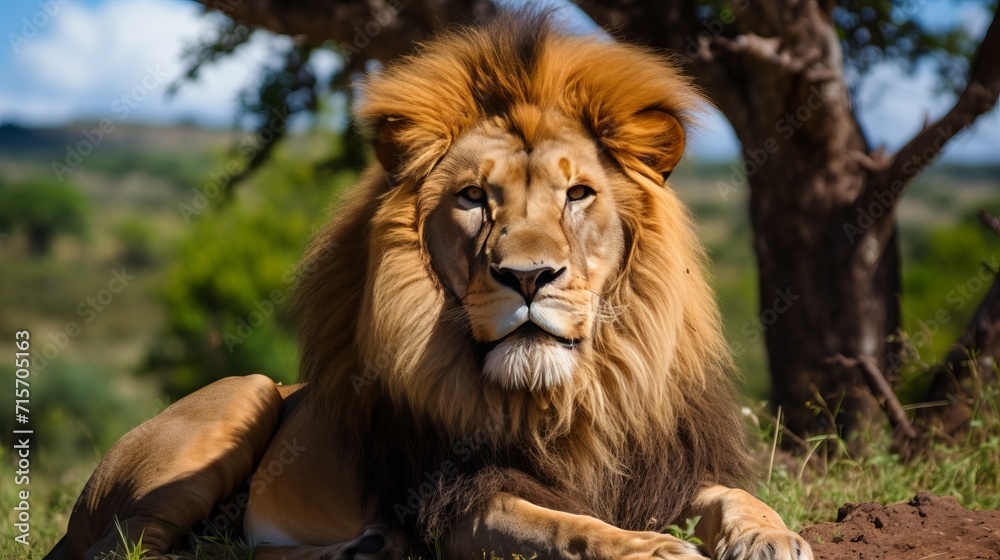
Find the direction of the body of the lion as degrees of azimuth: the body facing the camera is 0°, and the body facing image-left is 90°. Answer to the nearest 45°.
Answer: approximately 315°

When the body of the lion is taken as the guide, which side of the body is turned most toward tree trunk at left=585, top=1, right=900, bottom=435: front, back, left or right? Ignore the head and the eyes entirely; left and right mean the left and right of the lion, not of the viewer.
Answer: left
